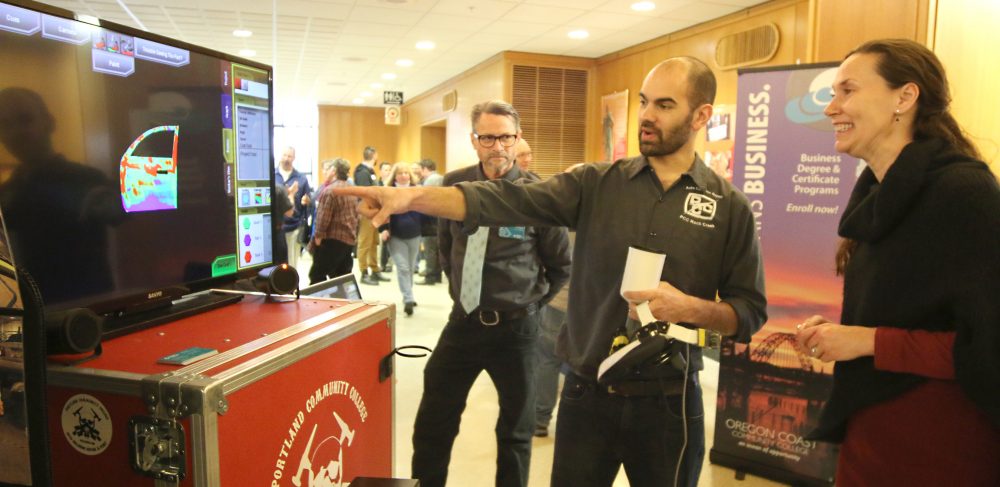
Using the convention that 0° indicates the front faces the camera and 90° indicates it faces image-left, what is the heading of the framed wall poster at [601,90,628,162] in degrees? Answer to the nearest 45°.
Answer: approximately 45°

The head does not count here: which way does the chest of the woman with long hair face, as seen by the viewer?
to the viewer's left

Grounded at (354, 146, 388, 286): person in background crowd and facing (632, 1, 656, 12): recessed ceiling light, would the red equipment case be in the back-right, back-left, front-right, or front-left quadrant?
front-right

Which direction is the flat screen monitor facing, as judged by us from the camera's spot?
facing the viewer and to the right of the viewer

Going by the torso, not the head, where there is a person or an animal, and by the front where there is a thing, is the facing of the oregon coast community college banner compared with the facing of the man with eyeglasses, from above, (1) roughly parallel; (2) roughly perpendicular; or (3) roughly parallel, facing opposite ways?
roughly parallel

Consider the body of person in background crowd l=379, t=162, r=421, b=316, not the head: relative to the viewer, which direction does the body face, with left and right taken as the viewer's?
facing the viewer

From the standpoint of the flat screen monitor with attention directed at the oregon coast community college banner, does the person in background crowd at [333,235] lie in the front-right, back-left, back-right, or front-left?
front-left

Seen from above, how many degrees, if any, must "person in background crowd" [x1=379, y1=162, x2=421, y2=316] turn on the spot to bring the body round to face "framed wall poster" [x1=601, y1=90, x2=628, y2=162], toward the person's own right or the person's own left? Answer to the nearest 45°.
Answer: approximately 90° to the person's own left

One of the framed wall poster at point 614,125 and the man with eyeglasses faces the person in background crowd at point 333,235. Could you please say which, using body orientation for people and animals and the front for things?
the framed wall poster

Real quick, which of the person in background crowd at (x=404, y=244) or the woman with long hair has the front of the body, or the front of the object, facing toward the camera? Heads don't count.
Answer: the person in background crowd

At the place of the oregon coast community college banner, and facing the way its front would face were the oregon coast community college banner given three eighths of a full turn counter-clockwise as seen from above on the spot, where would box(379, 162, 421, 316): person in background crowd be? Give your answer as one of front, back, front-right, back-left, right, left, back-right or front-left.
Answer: back-left

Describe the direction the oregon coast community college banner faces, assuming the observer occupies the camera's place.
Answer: facing the viewer and to the left of the viewer

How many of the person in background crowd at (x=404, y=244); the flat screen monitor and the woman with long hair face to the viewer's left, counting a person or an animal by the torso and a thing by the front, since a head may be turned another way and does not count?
1
